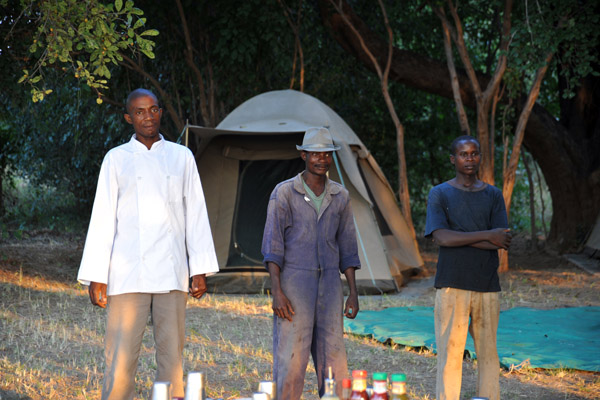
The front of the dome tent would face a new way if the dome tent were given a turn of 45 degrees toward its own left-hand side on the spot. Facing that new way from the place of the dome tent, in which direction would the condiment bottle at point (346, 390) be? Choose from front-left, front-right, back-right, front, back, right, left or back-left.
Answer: front

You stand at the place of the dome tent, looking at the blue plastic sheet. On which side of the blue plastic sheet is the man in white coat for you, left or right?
right

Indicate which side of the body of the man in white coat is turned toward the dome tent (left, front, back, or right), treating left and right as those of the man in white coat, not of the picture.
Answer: back

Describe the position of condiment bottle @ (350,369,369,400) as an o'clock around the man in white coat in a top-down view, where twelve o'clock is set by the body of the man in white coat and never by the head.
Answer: The condiment bottle is roughly at 11 o'clock from the man in white coat.

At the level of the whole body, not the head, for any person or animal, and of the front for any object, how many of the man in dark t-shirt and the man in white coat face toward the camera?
2

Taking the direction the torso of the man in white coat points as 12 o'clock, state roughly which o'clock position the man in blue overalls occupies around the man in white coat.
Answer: The man in blue overalls is roughly at 9 o'clock from the man in white coat.

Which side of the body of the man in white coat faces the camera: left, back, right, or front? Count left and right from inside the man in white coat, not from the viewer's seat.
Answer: front

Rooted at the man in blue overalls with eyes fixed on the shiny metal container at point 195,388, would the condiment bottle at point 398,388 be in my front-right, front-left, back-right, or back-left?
front-left

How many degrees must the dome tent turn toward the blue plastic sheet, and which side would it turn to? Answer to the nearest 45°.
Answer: approximately 90° to its left

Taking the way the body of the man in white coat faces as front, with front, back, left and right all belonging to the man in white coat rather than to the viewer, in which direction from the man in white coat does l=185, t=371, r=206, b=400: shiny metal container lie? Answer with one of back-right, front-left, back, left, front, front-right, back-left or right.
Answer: front

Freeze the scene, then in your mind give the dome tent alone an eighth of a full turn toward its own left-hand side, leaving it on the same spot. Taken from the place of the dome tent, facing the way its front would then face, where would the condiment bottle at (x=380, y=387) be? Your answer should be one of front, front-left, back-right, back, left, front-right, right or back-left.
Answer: front

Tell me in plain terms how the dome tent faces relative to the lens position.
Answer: facing the viewer and to the left of the viewer

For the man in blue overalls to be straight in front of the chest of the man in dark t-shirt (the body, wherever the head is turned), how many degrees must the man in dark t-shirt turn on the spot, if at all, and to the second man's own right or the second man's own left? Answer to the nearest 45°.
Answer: approximately 45° to the second man's own right

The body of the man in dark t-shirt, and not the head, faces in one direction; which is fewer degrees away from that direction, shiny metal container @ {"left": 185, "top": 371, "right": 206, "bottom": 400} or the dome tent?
the shiny metal container

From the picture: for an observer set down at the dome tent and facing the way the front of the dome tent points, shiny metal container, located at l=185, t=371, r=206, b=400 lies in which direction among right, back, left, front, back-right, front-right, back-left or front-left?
front-left

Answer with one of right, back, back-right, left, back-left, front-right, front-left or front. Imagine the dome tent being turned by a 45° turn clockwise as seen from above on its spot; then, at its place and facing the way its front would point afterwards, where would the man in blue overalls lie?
left

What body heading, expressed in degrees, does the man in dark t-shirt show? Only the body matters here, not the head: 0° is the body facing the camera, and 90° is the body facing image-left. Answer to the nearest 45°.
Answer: approximately 0°
